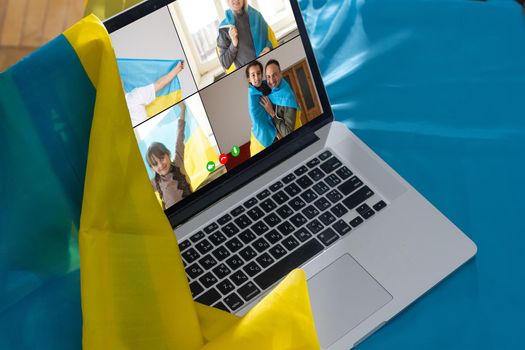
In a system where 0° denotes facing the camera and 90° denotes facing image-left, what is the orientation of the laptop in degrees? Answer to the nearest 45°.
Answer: approximately 315°
